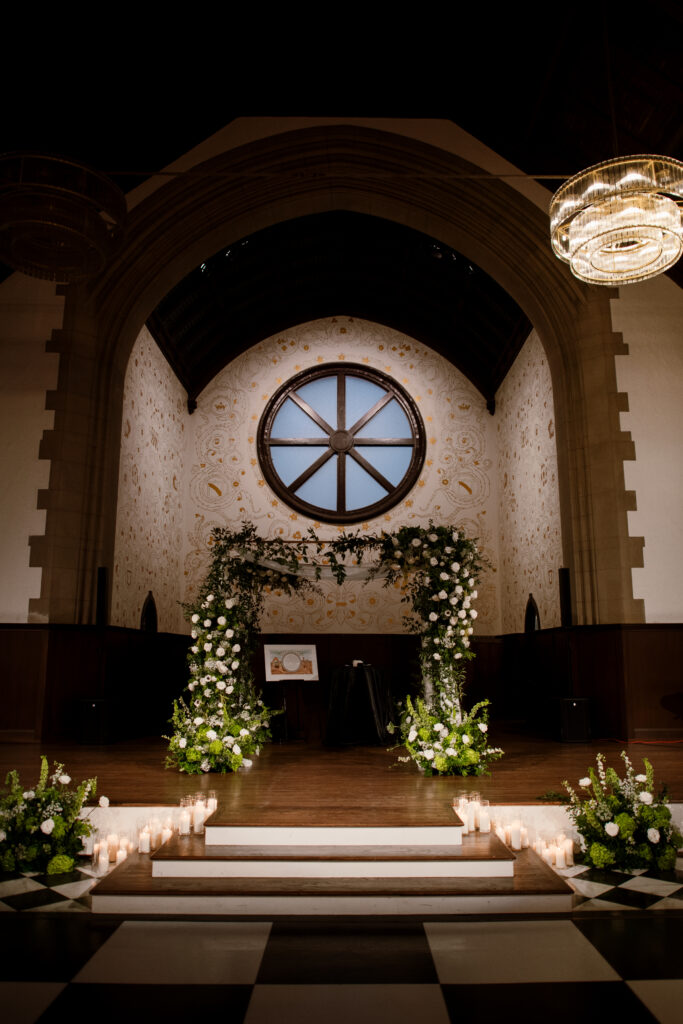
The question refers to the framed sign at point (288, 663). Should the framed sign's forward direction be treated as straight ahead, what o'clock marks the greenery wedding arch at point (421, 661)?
The greenery wedding arch is roughly at 11 o'clock from the framed sign.

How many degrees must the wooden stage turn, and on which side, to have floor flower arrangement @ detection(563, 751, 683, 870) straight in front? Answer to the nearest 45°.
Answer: approximately 45° to its left

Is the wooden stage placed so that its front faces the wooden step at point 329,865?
yes

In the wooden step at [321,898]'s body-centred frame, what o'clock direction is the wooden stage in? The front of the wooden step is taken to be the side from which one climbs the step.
The wooden stage is roughly at 6 o'clock from the wooden step.

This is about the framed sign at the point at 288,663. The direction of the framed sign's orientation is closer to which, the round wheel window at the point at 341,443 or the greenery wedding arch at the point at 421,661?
the greenery wedding arch

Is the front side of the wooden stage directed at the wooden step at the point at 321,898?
yes

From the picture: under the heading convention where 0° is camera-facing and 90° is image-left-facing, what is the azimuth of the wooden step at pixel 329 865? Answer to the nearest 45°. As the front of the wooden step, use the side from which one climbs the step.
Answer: approximately 0°

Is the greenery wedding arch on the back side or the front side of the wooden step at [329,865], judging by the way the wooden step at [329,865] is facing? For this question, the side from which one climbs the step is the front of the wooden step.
on the back side

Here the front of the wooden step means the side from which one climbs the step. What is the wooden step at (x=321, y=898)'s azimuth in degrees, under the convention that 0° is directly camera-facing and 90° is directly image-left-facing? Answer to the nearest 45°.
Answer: approximately 0°
